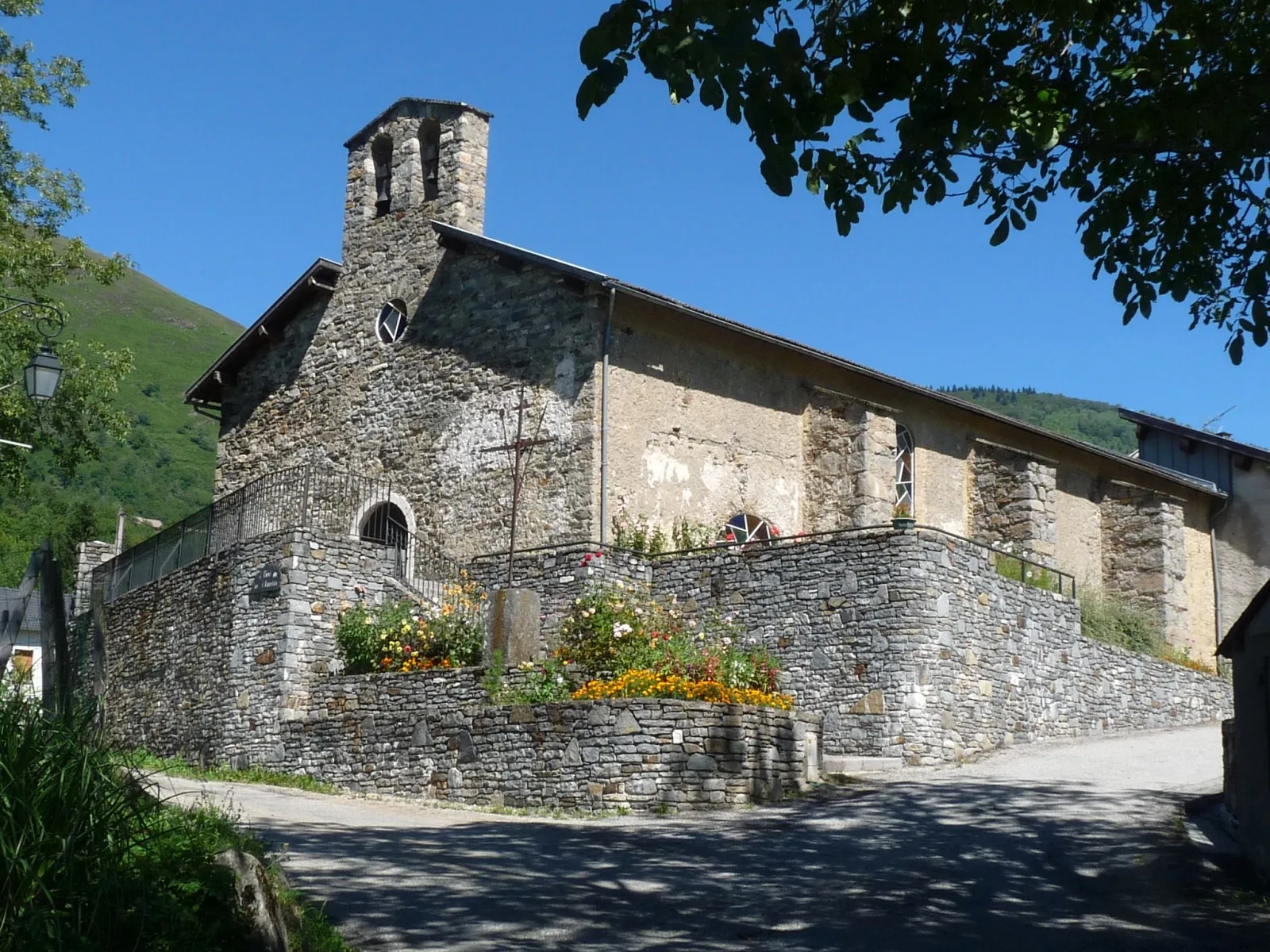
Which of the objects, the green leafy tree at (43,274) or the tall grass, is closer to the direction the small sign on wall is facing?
the tall grass

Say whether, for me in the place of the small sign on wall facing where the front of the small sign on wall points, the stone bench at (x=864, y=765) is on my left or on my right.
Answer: on my left

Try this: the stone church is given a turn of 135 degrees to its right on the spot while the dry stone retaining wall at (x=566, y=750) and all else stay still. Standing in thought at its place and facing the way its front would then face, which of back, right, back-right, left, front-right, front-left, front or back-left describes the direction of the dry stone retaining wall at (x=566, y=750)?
back

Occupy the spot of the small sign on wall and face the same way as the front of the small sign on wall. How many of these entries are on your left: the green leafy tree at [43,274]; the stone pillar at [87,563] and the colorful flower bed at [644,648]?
1

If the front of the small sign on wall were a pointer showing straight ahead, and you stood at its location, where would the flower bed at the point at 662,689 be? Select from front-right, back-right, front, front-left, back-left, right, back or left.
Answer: left

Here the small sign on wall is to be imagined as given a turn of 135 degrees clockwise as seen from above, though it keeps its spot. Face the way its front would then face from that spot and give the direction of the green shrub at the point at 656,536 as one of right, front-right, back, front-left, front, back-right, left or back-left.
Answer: right

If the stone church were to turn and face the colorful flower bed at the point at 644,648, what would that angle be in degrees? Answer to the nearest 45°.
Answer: approximately 45° to its left

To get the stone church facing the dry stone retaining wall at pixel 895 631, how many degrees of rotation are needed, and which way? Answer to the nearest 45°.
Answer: approximately 90° to its left

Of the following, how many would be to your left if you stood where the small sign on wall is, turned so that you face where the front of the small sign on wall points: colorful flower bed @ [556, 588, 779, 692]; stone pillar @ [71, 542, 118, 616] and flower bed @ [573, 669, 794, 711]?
2

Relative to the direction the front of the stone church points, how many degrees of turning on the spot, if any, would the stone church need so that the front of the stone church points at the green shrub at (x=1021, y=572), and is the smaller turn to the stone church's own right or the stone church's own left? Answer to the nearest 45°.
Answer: approximately 135° to the stone church's own left

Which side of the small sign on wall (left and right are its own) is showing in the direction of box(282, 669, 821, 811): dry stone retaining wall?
left

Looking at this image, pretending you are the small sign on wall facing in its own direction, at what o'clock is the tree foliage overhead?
The tree foliage overhead is roughly at 10 o'clock from the small sign on wall.

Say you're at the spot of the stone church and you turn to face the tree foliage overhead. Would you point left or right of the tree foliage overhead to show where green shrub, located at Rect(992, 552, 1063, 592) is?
left

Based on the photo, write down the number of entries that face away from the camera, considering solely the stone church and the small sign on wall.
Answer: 0

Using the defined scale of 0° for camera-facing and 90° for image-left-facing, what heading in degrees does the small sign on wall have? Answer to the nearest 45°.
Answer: approximately 45°
